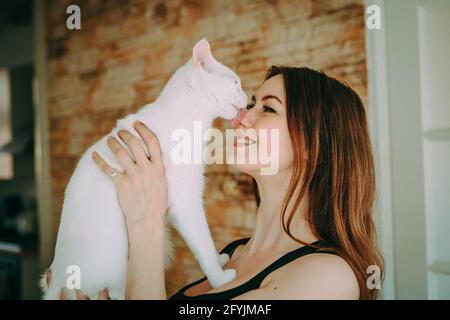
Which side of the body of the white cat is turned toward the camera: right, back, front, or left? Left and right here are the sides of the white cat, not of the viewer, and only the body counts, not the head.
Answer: right

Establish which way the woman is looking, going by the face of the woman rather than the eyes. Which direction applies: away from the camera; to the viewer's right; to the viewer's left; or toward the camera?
to the viewer's left
